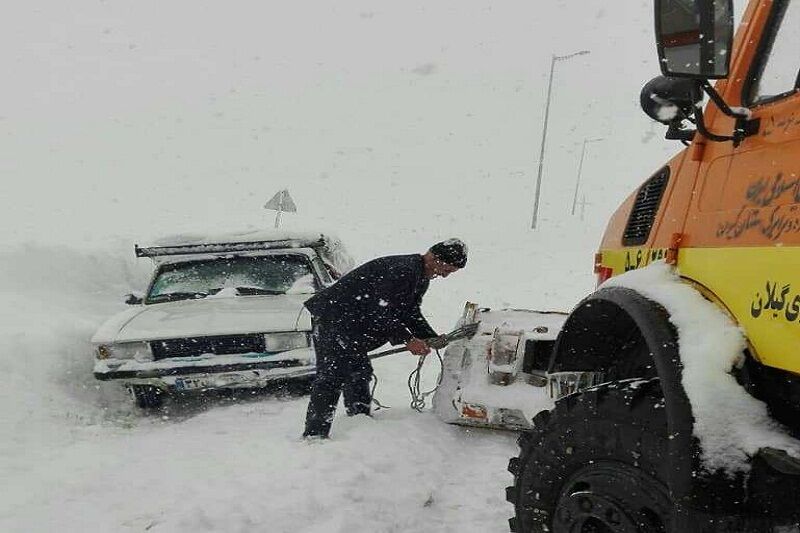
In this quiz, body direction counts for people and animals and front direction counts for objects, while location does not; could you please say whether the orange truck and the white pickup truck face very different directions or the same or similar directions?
very different directions

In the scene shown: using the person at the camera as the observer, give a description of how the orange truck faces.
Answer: facing away from the viewer and to the left of the viewer

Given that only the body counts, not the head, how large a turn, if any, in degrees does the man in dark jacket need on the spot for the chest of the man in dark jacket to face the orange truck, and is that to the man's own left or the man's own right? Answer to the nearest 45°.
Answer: approximately 45° to the man's own right

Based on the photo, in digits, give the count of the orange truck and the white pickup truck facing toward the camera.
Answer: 1

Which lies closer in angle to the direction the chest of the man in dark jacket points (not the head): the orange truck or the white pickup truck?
the orange truck

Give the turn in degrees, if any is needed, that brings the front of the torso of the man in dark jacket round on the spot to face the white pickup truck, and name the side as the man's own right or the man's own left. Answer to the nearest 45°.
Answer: approximately 135° to the man's own left

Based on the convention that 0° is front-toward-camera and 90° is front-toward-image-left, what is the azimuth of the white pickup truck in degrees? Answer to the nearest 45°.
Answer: approximately 0°

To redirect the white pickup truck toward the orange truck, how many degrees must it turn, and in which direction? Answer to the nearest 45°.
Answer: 0° — it already faces it

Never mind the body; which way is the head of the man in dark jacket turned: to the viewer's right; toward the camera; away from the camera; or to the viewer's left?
to the viewer's right

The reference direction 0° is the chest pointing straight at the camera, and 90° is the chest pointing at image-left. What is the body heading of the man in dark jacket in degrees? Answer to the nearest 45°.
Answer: approximately 270°

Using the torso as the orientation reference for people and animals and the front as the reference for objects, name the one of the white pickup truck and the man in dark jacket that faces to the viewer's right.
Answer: the man in dark jacket

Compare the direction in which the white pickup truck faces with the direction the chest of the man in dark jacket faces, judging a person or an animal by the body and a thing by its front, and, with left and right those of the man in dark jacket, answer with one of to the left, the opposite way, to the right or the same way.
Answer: to the right
